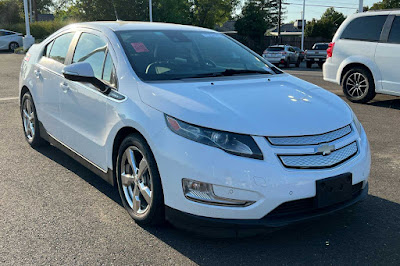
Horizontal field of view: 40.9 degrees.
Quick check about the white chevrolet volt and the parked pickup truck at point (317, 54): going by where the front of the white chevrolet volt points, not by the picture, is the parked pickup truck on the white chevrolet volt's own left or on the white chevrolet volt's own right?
on the white chevrolet volt's own left

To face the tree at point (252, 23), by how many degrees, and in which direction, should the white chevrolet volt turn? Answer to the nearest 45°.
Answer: approximately 135° to its left

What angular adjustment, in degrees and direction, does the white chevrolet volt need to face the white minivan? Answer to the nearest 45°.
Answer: approximately 90° to its left

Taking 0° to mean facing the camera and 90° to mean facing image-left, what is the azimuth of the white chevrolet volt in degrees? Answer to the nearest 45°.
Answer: approximately 315°

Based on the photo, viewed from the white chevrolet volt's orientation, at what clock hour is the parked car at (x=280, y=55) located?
The parked car is roughly at 8 o'clock from the white chevrolet volt.

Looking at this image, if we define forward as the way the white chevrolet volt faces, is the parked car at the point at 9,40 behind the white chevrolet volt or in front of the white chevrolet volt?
behind
